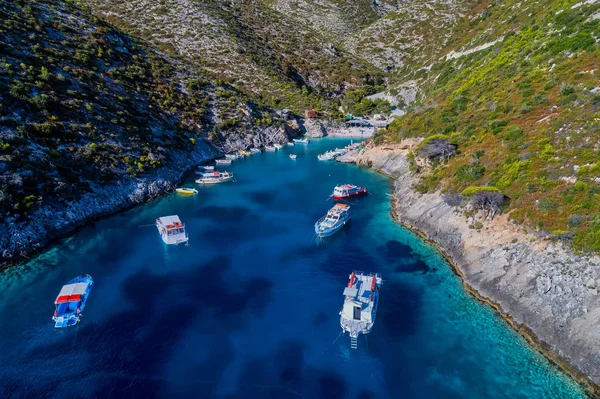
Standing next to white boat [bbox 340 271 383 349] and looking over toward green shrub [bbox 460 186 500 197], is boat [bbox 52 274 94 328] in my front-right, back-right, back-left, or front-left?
back-left

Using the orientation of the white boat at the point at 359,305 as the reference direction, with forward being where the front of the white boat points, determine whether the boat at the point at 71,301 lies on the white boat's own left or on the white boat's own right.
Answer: on the white boat's own right

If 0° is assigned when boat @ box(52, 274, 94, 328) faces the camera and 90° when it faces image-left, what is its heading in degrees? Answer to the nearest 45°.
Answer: approximately 225°

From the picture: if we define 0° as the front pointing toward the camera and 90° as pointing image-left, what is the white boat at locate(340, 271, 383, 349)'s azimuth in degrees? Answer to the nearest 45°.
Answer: approximately 0°

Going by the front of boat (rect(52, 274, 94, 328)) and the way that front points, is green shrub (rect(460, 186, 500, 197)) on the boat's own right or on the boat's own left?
on the boat's own right

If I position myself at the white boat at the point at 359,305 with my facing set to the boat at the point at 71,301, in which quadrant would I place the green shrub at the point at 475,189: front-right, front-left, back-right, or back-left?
back-right
